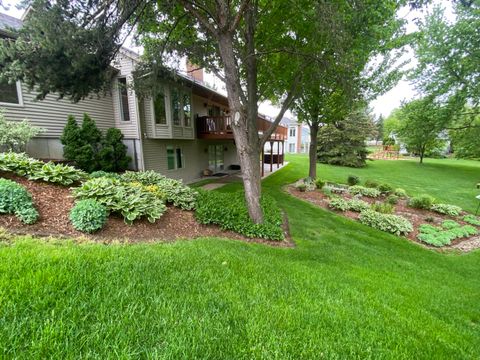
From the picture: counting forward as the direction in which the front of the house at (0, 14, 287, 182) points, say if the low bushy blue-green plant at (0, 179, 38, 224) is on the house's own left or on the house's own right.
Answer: on the house's own left

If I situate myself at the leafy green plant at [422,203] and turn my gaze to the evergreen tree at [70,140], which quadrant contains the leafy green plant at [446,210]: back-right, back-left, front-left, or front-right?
back-left

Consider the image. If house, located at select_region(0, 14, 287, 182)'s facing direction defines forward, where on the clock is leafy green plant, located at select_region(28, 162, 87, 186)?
The leafy green plant is roughly at 8 o'clock from the house.

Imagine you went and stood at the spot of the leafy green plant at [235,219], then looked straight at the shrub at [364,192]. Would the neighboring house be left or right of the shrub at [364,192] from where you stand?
left
